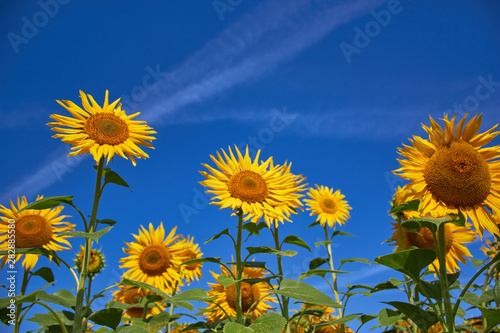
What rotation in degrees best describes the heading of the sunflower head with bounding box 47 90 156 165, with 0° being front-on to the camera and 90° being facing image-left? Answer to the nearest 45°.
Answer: approximately 0°

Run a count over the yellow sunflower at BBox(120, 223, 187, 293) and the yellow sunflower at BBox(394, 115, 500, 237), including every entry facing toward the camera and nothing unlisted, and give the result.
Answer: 2

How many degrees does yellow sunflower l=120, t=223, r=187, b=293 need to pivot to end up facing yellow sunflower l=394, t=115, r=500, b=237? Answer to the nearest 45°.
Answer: approximately 45° to its left

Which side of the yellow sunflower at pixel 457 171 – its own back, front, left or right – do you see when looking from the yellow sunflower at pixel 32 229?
right

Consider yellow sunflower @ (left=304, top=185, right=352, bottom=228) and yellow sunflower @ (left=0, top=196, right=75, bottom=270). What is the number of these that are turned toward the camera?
2

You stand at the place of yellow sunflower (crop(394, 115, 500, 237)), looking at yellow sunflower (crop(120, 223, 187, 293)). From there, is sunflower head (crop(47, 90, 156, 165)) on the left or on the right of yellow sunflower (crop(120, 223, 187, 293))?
left

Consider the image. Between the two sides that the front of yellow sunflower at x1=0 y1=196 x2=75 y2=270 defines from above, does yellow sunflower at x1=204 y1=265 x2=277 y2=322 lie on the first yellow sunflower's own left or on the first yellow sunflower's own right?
on the first yellow sunflower's own left

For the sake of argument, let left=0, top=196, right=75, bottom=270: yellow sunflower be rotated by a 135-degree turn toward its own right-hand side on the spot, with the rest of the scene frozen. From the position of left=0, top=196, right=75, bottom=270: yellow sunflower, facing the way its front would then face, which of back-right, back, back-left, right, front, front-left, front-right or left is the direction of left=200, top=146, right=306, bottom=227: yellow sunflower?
back

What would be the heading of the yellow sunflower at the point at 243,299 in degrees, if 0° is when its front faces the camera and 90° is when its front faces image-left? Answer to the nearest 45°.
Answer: approximately 0°

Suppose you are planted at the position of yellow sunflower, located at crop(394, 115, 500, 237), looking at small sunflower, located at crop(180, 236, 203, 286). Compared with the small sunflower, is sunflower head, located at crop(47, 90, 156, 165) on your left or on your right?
left
